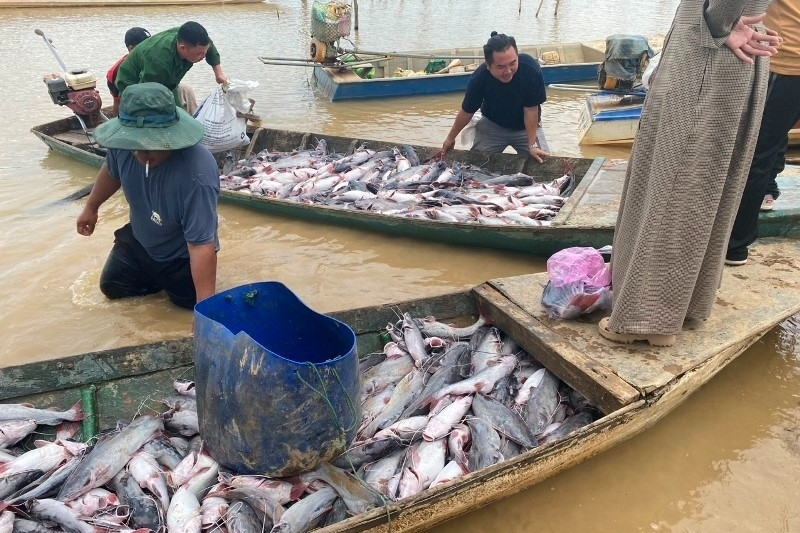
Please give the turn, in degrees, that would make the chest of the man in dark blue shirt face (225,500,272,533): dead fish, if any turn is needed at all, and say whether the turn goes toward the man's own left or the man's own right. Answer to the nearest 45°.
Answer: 0° — they already face it

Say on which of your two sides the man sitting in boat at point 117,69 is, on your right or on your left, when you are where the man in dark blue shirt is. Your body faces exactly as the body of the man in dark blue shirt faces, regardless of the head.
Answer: on your right

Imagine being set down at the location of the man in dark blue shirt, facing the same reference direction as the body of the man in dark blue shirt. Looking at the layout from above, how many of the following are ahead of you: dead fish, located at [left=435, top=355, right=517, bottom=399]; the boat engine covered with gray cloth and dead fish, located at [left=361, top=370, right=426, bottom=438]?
2

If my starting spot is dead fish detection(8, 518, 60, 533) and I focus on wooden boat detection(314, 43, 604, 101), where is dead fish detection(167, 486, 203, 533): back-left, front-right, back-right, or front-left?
front-right

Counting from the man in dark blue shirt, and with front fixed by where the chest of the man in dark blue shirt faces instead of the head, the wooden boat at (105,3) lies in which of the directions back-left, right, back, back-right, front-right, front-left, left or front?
back-right

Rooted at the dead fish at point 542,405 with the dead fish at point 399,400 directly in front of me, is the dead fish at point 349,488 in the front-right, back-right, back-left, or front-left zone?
front-left

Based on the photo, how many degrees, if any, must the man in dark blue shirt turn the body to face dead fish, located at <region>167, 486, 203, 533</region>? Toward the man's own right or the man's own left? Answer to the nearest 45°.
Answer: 0° — they already face it

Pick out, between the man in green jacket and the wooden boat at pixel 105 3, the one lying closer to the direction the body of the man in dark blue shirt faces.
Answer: the man in green jacket

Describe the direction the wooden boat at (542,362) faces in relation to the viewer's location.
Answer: facing away from the viewer and to the right of the viewer

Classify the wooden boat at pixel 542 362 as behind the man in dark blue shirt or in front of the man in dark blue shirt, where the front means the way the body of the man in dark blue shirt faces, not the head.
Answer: in front

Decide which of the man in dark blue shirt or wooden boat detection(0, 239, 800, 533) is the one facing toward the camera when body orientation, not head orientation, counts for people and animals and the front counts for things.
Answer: the man in dark blue shirt

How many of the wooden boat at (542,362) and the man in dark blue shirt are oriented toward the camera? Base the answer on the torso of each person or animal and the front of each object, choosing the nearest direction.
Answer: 1

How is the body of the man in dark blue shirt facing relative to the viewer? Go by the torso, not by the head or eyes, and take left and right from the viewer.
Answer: facing the viewer
